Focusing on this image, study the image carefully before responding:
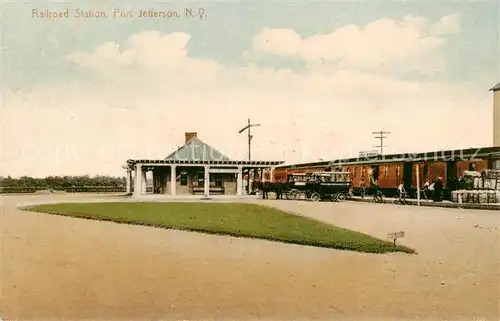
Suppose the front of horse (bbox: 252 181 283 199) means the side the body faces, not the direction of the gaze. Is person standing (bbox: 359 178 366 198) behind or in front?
behind

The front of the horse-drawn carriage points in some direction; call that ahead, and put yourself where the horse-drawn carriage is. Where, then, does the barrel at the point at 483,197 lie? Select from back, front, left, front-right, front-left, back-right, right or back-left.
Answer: back-left

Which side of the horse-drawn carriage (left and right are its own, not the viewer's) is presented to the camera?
left

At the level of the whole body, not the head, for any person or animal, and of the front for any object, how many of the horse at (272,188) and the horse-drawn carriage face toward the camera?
0

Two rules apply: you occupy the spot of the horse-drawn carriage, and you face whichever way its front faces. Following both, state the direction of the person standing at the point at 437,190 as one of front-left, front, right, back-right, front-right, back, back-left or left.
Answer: back-left

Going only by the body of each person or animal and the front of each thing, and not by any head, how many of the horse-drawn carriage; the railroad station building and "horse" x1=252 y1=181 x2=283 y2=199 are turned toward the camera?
1

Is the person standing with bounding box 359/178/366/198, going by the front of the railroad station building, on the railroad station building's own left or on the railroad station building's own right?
on the railroad station building's own left

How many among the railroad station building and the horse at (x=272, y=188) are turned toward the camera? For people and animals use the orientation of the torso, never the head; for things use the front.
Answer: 1

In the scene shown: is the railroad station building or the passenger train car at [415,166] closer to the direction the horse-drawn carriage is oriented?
the railroad station building

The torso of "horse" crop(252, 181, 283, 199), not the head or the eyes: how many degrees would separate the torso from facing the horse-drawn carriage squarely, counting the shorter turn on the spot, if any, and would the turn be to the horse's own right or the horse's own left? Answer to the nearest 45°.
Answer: approximately 135° to the horse's own left

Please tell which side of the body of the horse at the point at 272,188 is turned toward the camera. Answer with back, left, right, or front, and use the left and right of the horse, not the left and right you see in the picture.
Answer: left

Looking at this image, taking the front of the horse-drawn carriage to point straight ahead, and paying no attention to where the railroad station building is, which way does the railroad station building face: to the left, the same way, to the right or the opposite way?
to the left
